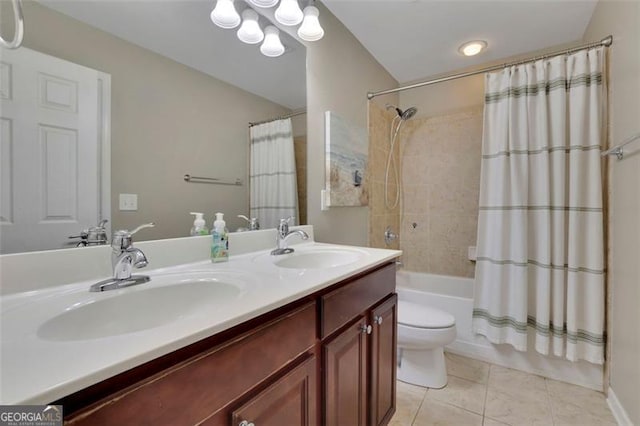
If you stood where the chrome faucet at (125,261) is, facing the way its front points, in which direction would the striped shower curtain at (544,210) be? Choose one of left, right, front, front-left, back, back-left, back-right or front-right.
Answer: front-left

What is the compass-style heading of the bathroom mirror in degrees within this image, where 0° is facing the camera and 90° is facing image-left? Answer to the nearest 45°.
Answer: approximately 315°

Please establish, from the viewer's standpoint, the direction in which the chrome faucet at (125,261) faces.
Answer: facing the viewer and to the right of the viewer

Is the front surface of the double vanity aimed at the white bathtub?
no

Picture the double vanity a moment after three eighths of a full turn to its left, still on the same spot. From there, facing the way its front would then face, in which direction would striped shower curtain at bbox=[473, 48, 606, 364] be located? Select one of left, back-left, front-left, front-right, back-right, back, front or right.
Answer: right

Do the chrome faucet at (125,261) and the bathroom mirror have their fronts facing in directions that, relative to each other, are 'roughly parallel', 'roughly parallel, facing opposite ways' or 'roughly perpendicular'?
roughly parallel

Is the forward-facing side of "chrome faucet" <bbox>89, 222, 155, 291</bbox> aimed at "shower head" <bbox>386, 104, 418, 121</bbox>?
no

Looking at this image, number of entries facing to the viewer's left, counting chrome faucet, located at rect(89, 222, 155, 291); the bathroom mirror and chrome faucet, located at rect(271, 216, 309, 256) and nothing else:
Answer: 0

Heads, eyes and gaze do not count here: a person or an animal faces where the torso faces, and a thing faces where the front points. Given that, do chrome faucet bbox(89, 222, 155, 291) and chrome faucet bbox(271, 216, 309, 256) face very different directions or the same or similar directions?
same or similar directions
